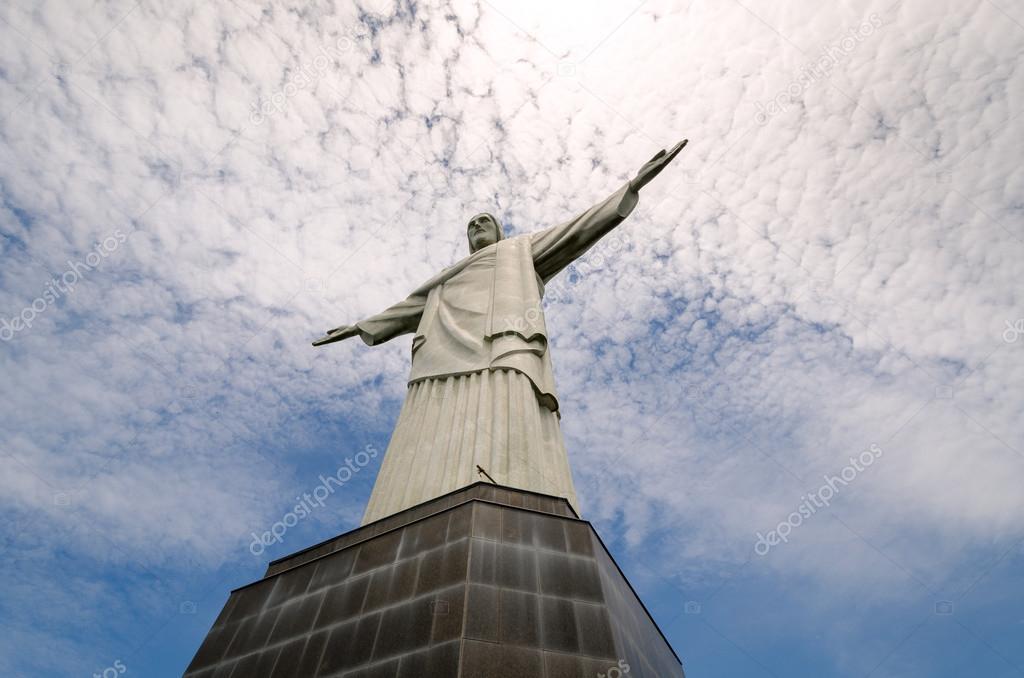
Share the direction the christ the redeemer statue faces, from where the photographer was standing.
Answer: facing the viewer and to the left of the viewer
